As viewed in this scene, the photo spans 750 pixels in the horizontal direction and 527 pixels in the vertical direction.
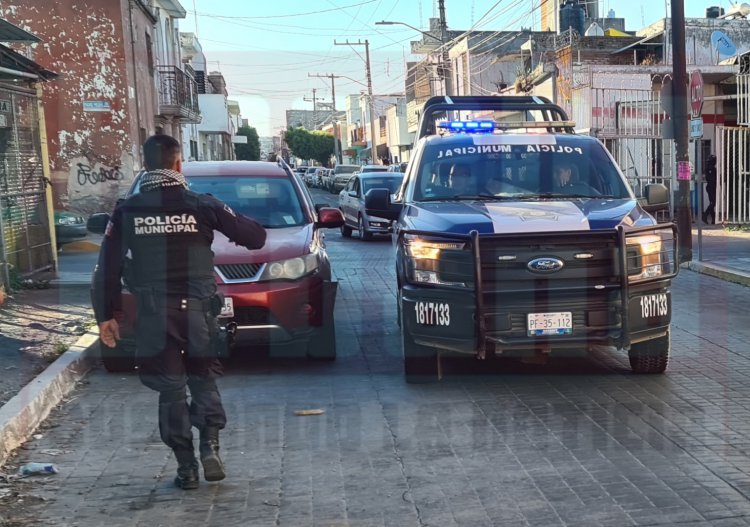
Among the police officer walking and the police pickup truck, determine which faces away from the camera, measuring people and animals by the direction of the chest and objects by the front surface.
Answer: the police officer walking

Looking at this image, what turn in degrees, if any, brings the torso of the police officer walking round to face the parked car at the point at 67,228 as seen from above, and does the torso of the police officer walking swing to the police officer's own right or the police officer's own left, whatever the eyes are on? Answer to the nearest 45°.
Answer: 0° — they already face it

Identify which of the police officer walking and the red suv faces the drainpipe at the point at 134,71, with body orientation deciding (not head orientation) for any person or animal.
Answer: the police officer walking

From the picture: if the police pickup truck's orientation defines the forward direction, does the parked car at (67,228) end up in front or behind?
behind

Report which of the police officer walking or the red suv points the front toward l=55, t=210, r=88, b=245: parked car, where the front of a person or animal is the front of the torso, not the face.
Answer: the police officer walking

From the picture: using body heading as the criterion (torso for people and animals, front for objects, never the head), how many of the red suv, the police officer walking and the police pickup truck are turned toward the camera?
2

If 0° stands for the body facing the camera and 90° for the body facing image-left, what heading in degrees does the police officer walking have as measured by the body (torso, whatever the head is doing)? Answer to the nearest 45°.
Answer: approximately 180°

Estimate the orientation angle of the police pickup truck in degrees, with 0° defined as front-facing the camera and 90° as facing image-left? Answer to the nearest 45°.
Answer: approximately 0°

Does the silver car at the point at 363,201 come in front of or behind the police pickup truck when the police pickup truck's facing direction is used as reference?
behind

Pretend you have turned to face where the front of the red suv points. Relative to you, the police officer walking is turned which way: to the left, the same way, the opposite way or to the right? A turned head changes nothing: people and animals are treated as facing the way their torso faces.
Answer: the opposite way
